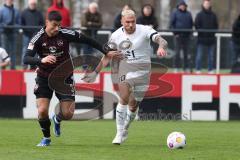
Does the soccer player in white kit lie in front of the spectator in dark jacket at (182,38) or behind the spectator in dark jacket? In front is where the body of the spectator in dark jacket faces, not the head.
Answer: in front

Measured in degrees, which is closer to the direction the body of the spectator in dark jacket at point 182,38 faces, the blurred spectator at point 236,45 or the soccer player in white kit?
the soccer player in white kit

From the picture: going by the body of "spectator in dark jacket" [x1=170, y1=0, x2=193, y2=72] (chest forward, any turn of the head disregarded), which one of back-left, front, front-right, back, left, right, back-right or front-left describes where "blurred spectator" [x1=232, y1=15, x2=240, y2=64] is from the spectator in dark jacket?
left

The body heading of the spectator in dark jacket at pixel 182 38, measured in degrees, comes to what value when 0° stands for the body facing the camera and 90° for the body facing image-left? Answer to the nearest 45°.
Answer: approximately 0°

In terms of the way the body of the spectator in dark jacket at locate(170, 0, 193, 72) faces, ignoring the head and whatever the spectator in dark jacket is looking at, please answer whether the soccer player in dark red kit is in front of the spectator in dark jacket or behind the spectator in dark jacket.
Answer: in front

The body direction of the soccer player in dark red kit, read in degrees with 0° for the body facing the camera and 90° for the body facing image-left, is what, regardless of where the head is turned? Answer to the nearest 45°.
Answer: approximately 0°
